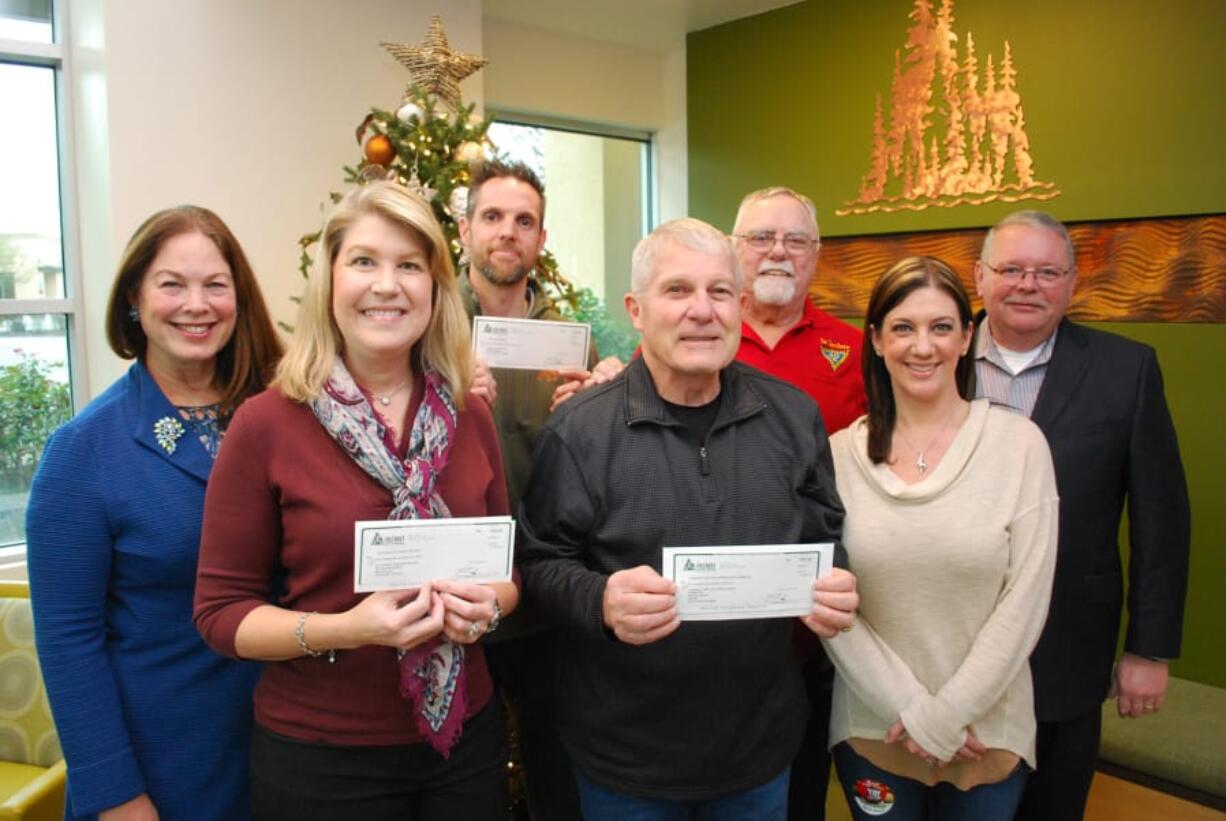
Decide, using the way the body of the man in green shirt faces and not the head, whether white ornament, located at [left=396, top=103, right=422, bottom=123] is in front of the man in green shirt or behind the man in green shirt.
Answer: behind

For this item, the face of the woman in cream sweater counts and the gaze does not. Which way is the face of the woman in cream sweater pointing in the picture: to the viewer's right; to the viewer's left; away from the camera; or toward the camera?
toward the camera

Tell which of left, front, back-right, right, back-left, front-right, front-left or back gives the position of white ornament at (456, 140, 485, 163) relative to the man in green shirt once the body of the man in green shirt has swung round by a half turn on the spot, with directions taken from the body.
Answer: front

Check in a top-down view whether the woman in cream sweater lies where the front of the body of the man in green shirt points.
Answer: no

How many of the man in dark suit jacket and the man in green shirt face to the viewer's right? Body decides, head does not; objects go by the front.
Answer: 0

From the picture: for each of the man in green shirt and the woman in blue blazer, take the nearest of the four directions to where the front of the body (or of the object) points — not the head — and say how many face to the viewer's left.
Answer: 0

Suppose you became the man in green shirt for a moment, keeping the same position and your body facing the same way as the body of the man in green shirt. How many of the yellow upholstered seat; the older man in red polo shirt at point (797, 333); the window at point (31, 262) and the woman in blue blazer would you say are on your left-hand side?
1

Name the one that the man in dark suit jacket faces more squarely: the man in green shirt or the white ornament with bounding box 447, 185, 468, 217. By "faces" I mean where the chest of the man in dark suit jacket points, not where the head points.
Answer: the man in green shirt

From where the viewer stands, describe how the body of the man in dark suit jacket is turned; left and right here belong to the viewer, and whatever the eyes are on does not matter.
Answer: facing the viewer and to the left of the viewer

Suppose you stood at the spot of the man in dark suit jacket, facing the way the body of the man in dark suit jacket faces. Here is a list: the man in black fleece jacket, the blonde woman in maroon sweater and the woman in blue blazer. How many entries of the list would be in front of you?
3

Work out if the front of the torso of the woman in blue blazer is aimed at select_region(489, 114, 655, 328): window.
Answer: no

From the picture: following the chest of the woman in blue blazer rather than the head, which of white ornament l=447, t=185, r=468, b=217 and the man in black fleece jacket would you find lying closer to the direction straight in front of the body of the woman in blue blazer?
the man in black fleece jacket

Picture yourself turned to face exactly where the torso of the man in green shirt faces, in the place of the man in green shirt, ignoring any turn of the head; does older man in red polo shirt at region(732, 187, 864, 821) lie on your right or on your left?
on your left

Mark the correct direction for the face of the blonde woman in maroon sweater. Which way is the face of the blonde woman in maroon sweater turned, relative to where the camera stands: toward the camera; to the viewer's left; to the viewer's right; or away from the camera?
toward the camera

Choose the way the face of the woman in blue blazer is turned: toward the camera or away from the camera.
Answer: toward the camera

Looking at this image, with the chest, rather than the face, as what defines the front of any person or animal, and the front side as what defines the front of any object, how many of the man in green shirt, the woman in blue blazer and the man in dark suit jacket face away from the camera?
0

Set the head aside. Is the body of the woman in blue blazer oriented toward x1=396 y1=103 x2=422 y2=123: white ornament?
no

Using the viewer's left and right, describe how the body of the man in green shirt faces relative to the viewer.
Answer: facing the viewer

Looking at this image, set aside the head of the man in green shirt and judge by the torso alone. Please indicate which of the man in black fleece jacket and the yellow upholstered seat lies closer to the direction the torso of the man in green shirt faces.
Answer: the man in black fleece jacket

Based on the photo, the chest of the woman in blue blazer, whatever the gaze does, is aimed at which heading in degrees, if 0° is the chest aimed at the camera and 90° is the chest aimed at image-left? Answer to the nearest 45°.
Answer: approximately 315°
